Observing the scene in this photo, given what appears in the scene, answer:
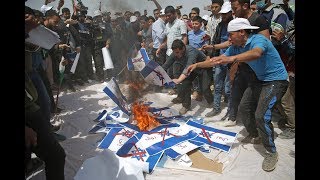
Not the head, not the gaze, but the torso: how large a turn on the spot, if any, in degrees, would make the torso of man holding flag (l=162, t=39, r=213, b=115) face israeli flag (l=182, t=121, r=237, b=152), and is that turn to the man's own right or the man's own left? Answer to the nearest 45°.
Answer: approximately 45° to the man's own left

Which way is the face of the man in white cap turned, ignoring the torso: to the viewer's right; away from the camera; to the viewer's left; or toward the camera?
to the viewer's left

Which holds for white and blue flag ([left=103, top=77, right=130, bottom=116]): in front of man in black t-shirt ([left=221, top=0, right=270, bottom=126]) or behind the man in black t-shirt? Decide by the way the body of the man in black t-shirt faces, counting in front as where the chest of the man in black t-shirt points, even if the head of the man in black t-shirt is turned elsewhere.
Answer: in front

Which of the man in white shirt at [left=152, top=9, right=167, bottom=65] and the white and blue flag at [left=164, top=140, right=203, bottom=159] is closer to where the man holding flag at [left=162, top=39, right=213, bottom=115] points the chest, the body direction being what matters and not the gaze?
the white and blue flag

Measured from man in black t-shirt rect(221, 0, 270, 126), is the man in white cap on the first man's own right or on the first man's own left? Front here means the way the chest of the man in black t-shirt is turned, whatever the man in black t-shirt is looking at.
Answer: on the first man's own left

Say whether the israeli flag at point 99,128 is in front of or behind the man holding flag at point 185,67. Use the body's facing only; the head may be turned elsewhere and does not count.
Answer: in front

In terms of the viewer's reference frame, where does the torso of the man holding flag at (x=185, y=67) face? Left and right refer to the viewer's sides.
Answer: facing the viewer and to the left of the viewer

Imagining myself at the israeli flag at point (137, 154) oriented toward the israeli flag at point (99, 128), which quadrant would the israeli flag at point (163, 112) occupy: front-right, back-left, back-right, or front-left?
front-right

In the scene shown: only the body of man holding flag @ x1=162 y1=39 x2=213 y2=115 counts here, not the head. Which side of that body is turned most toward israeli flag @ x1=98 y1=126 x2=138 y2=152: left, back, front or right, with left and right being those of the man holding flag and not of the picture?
front

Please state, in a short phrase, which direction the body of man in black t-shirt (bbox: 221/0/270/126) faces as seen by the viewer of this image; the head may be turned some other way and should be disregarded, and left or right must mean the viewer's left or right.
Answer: facing to the left of the viewer

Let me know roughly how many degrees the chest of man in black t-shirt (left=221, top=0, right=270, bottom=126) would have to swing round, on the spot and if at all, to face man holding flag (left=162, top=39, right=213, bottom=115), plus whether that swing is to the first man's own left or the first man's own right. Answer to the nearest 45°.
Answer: approximately 45° to the first man's own right

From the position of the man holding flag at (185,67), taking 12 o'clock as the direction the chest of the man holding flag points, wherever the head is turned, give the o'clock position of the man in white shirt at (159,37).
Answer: The man in white shirt is roughly at 4 o'clock from the man holding flag.
